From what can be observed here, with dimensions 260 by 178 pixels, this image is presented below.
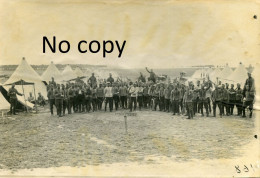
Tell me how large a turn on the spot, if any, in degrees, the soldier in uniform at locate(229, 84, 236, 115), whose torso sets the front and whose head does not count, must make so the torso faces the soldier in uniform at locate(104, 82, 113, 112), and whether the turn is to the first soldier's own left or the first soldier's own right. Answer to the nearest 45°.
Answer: approximately 90° to the first soldier's own right

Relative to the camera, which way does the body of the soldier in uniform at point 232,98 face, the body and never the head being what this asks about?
toward the camera

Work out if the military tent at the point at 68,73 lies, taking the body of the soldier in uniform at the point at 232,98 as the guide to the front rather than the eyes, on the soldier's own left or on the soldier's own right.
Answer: on the soldier's own right

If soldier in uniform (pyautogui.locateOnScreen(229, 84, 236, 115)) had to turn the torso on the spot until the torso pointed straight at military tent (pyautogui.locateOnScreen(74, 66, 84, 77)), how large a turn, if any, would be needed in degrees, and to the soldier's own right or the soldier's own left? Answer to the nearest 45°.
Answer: approximately 90° to the soldier's own right

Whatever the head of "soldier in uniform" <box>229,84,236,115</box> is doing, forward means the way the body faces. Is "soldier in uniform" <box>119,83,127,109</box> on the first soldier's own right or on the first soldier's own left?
on the first soldier's own right

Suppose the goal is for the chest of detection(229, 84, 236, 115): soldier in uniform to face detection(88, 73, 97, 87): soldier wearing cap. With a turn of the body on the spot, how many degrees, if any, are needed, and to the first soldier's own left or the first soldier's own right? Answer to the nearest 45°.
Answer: approximately 90° to the first soldier's own right

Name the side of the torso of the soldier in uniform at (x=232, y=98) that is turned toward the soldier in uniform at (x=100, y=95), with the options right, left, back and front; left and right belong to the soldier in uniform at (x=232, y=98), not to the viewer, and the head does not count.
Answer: right
